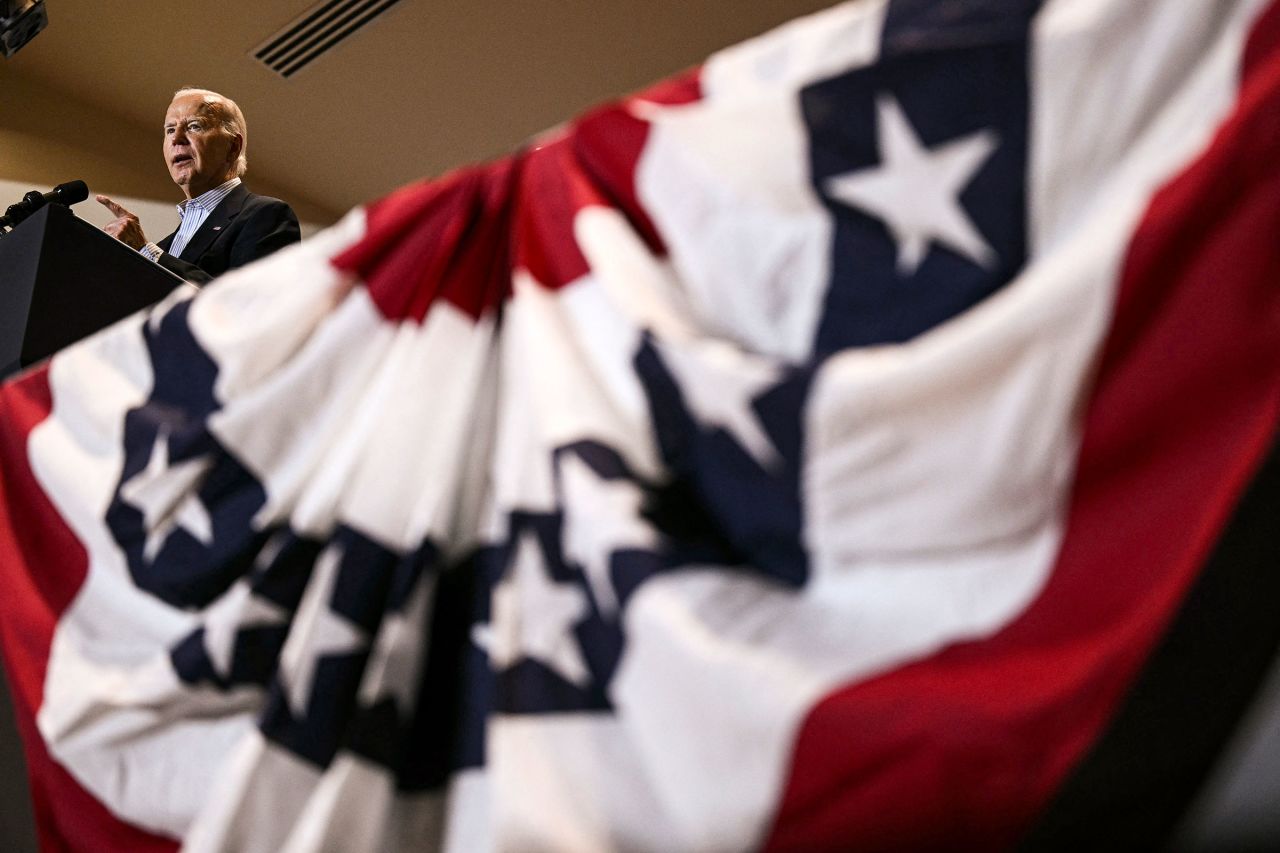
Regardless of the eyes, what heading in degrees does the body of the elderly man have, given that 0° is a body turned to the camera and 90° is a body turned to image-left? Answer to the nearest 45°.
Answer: approximately 45°

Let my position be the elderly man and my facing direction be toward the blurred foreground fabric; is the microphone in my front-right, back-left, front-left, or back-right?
front-right

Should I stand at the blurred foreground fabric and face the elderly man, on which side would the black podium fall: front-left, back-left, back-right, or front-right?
front-left

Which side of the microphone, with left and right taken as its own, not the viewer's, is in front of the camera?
right

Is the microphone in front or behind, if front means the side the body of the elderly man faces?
in front

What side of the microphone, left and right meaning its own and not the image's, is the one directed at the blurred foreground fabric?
right

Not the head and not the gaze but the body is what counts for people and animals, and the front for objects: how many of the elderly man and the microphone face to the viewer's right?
1

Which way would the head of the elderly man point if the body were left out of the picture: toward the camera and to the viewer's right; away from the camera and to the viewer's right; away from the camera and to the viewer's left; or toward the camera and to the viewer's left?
toward the camera and to the viewer's left

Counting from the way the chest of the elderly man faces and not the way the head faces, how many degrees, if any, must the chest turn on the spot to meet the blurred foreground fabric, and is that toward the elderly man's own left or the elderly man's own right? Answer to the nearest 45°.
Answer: approximately 45° to the elderly man's own left

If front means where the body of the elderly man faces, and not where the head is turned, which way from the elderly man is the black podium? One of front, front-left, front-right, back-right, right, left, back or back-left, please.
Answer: front-left
